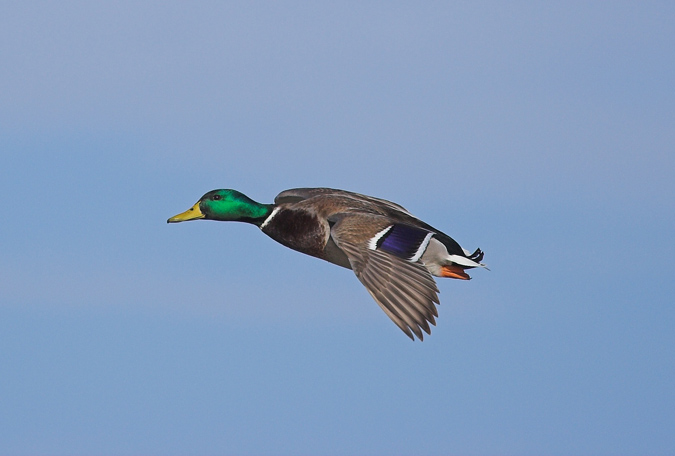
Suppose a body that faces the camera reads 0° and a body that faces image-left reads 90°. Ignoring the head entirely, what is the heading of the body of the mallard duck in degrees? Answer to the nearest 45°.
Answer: approximately 90°
